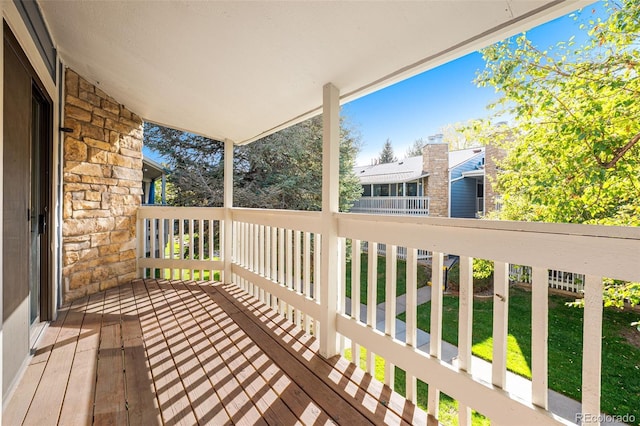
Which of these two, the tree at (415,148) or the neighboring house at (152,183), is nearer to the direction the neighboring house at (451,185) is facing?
the neighboring house

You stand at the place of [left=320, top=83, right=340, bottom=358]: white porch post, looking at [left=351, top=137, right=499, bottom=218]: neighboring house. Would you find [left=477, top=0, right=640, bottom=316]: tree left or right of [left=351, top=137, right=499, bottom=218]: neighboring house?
right

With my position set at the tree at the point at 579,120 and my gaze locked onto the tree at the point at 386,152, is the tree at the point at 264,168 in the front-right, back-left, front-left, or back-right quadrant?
front-left

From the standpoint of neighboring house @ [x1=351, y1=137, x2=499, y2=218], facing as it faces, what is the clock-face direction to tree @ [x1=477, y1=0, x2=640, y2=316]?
The tree is roughly at 10 o'clock from the neighboring house.

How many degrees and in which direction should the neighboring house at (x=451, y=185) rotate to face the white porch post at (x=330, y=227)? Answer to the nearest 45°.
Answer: approximately 45° to its left

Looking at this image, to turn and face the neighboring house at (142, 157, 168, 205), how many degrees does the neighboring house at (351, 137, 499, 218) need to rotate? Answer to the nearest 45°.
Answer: approximately 45° to its right

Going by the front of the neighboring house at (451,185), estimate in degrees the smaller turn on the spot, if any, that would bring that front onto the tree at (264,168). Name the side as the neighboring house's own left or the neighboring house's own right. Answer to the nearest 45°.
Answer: approximately 45° to the neighboring house's own right

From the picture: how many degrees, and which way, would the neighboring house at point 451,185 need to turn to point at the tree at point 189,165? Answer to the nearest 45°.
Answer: approximately 45° to its right

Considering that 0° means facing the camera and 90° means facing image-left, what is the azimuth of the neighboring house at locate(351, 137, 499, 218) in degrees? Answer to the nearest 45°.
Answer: approximately 45°

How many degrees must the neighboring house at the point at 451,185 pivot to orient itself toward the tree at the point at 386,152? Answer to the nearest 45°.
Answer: approximately 135° to its right

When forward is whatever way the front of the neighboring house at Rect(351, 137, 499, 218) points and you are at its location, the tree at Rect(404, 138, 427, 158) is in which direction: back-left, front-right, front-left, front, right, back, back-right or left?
back-right
